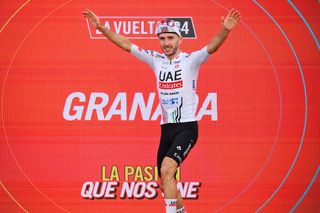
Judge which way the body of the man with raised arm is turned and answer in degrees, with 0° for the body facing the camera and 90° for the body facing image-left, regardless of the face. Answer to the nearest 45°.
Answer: approximately 45°
